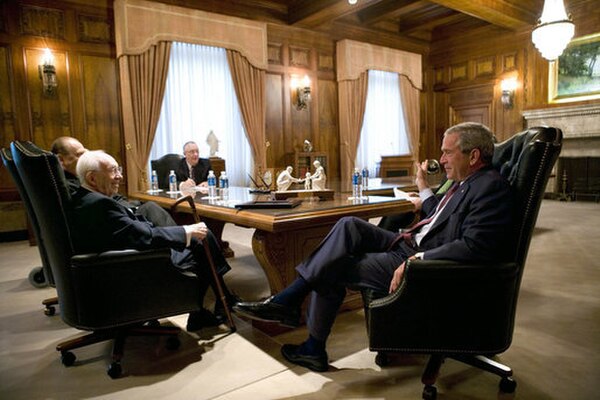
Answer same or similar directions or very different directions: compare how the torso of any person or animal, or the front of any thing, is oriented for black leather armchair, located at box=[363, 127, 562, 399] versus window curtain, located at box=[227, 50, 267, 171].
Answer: very different directions

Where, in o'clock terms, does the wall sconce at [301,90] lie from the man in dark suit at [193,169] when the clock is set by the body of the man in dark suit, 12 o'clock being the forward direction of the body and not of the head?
The wall sconce is roughly at 7 o'clock from the man in dark suit.

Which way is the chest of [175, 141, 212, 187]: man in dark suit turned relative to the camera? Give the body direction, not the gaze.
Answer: toward the camera

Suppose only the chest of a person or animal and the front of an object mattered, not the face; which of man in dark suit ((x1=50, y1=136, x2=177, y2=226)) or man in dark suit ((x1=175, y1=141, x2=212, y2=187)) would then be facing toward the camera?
man in dark suit ((x1=175, y1=141, x2=212, y2=187))

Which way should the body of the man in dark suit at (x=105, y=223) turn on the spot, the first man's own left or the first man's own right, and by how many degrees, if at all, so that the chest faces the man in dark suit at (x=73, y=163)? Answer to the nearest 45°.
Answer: approximately 90° to the first man's own left

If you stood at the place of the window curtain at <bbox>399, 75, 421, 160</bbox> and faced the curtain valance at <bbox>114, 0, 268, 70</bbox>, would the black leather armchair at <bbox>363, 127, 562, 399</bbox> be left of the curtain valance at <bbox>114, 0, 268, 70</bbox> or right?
left

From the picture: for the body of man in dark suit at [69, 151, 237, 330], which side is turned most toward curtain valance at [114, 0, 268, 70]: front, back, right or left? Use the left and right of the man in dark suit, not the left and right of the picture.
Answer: left

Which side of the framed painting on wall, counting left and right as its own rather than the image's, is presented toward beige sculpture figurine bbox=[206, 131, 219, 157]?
front

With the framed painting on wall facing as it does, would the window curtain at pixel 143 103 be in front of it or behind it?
in front

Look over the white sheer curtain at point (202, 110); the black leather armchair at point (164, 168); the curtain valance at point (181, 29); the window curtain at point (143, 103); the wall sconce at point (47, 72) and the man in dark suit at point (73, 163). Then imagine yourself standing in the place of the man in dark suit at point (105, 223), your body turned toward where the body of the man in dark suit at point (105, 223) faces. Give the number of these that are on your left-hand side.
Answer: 6

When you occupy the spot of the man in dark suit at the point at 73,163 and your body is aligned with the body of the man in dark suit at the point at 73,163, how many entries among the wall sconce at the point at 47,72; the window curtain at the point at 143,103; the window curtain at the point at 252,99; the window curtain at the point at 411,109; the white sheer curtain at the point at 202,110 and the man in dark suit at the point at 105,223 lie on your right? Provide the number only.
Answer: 1

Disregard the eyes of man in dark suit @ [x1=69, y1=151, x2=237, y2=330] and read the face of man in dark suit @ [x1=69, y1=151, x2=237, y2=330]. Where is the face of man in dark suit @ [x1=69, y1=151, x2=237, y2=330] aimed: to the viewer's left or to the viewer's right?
to the viewer's right

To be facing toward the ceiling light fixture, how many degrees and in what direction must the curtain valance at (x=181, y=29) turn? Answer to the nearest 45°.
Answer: approximately 45° to its left

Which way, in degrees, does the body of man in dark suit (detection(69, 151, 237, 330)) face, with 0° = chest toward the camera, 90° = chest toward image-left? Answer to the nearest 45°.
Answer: approximately 270°

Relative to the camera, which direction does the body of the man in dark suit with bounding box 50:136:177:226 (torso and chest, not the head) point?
to the viewer's right

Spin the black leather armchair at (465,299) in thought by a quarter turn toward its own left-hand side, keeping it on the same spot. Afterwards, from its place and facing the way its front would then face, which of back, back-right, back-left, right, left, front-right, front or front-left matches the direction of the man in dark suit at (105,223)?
right

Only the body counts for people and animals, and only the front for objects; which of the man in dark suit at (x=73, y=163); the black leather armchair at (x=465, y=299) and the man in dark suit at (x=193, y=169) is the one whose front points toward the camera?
the man in dark suit at (x=193, y=169)

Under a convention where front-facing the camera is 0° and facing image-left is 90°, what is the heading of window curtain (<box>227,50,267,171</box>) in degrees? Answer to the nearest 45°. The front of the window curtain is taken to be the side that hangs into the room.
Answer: approximately 315°

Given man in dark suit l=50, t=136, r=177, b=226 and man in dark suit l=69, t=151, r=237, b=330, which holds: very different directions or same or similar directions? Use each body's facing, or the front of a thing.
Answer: same or similar directions

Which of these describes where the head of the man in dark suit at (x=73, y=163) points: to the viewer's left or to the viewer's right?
to the viewer's right

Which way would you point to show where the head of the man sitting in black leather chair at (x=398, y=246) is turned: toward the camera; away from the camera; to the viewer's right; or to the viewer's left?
to the viewer's left
